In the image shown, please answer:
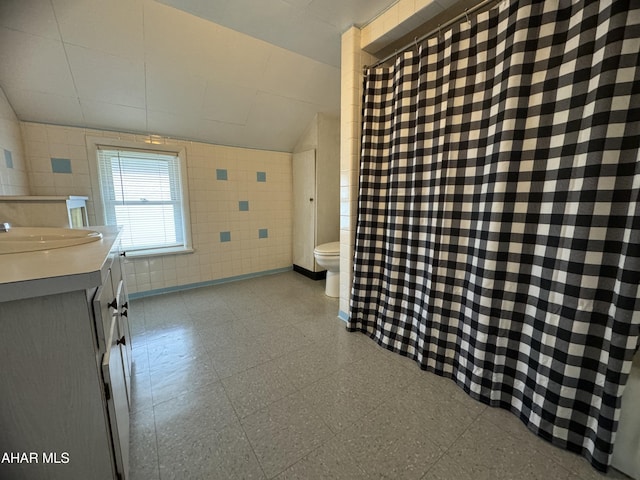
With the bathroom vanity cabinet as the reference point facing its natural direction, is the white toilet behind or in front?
in front

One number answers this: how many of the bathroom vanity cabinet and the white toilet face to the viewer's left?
1

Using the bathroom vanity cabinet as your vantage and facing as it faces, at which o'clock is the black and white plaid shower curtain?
The black and white plaid shower curtain is roughly at 1 o'clock from the bathroom vanity cabinet.

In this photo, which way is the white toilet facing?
to the viewer's left

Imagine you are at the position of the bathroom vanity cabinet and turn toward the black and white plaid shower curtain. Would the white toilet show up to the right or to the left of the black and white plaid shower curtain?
left

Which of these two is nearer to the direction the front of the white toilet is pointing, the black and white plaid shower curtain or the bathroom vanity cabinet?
the bathroom vanity cabinet

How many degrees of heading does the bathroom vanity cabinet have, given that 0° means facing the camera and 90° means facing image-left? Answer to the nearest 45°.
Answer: approximately 270°
